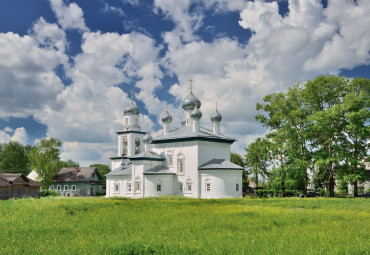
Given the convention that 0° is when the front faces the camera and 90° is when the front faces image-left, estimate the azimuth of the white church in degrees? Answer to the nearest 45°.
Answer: approximately 135°

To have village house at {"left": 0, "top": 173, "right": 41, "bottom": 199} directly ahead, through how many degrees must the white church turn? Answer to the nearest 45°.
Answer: approximately 45° to its left
